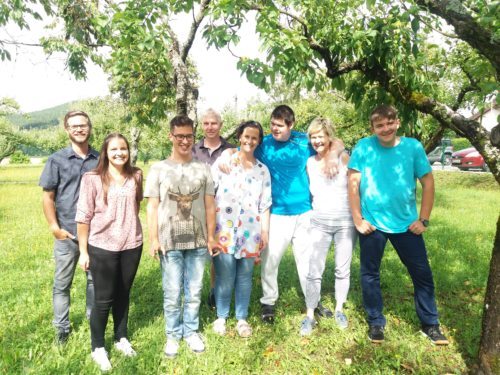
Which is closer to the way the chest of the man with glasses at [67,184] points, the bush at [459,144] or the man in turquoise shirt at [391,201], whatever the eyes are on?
the man in turquoise shirt

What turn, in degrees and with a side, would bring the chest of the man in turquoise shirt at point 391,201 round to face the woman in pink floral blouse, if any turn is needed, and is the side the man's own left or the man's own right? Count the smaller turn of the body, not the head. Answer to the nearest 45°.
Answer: approximately 45° to the man's own right

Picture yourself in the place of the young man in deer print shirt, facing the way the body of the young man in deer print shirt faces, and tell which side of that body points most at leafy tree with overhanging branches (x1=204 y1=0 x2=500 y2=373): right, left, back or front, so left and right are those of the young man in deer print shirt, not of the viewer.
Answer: left

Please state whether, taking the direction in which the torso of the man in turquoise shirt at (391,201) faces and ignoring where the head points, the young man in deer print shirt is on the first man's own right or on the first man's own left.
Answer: on the first man's own right

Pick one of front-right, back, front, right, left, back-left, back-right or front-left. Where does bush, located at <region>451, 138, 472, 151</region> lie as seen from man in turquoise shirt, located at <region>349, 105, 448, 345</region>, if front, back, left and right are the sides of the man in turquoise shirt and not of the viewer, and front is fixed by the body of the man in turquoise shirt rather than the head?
back

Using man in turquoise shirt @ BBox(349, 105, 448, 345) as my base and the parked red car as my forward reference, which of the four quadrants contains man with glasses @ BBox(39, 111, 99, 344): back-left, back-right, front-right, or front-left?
back-left

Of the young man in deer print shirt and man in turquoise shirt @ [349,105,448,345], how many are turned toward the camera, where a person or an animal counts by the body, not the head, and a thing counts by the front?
2

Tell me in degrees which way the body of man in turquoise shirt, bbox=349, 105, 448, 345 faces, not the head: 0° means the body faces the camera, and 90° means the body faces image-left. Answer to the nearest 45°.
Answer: approximately 0°

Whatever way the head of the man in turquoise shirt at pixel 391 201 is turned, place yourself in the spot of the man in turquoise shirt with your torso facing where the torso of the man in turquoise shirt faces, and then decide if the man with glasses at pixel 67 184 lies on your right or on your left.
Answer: on your right
